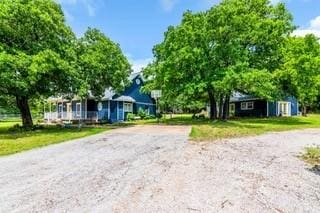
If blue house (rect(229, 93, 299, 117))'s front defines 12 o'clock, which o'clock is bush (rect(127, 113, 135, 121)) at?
The bush is roughly at 2 o'clock from the blue house.

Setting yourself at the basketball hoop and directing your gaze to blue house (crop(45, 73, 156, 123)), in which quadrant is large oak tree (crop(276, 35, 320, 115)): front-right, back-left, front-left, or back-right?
back-right

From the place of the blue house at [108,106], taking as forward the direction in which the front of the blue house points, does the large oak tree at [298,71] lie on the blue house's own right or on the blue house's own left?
on the blue house's own left

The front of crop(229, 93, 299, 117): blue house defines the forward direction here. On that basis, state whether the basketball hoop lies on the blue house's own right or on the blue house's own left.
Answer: on the blue house's own right

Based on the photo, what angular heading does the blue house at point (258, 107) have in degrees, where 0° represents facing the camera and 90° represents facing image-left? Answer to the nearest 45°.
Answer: approximately 0°

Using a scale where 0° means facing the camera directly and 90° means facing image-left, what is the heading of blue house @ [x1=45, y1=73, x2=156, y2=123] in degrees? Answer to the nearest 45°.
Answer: approximately 45°

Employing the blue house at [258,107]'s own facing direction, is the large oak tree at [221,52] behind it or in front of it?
in front

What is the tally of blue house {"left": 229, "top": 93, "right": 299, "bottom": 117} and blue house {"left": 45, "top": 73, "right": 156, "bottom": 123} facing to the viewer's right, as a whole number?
0
